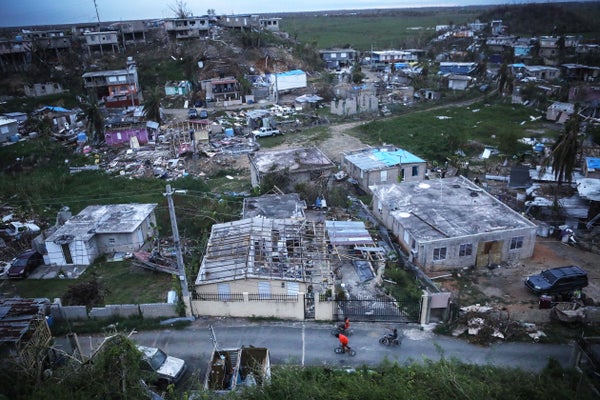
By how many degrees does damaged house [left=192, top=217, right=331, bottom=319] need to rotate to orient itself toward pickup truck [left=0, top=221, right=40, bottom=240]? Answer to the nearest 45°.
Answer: approximately 135° to its right

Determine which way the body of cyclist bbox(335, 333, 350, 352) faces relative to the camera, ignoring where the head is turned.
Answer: to the viewer's left

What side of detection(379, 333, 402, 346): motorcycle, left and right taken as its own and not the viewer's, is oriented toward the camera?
left

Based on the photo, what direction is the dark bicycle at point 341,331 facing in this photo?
to the viewer's left

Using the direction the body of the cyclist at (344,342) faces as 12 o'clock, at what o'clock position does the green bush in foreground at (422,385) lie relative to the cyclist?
The green bush in foreground is roughly at 8 o'clock from the cyclist.

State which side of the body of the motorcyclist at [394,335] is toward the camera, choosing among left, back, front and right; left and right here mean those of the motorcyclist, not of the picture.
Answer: left

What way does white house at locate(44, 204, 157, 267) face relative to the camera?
toward the camera

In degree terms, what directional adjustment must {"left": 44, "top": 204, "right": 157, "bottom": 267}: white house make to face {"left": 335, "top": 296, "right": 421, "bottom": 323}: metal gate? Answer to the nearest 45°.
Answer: approximately 45° to its left

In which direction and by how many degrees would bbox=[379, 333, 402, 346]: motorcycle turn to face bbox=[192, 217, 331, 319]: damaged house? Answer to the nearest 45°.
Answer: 0° — it already faces it

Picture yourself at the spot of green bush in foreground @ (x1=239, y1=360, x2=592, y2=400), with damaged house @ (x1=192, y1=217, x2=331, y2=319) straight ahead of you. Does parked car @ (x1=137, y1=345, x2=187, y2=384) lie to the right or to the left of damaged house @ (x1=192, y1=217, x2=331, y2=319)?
left

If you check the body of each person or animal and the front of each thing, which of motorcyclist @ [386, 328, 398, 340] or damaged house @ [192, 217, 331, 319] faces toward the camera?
the damaged house

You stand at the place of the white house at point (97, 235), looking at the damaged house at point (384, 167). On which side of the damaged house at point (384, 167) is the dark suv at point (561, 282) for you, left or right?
right

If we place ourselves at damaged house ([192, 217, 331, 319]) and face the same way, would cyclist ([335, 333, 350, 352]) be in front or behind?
in front

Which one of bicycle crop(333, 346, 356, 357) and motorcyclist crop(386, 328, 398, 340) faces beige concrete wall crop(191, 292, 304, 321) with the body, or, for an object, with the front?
the motorcyclist

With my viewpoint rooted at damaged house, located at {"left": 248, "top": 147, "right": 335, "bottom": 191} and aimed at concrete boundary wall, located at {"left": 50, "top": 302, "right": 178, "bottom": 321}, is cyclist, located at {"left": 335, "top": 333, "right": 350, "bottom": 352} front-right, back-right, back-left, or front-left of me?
front-left

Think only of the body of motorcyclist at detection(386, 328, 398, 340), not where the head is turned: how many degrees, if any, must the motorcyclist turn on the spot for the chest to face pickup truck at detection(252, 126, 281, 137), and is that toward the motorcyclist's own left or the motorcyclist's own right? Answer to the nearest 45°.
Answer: approximately 45° to the motorcyclist's own right
